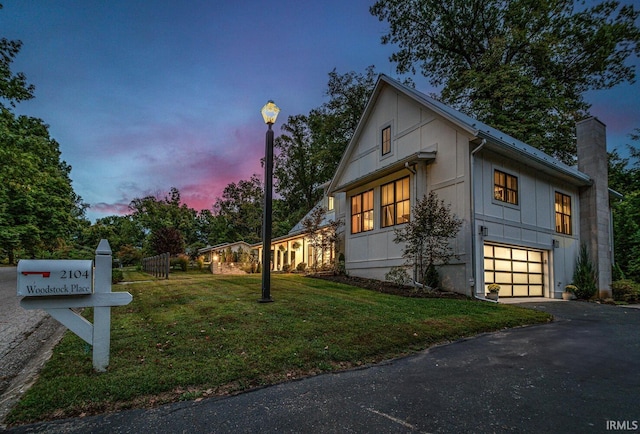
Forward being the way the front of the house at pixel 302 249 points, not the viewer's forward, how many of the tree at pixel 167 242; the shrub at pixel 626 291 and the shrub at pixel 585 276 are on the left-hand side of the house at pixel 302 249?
2

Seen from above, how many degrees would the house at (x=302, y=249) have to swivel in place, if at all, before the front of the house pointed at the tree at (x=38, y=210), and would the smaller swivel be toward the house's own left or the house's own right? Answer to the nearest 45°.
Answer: approximately 45° to the house's own right

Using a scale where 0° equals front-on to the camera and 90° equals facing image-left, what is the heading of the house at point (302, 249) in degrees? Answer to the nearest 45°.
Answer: approximately 45°
